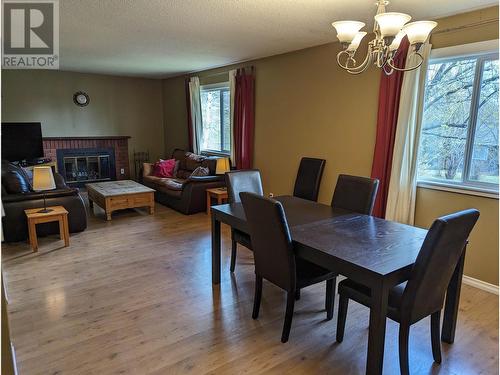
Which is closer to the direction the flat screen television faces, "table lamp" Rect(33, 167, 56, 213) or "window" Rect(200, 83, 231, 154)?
the table lamp

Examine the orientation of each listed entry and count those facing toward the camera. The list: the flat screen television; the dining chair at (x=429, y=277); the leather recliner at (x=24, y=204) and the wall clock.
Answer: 2

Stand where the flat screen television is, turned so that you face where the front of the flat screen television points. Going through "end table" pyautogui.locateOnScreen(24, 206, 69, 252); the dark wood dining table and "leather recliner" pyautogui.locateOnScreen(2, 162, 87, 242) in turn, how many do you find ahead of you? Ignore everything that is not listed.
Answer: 3

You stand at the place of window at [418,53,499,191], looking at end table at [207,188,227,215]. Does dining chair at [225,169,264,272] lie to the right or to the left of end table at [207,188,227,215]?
left

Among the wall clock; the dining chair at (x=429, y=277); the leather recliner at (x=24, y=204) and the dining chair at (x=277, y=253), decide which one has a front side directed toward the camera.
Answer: the wall clock

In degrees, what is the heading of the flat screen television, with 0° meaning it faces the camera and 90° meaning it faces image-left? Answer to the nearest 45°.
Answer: approximately 0°

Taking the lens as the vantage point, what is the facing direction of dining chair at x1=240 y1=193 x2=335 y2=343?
facing away from the viewer and to the right of the viewer

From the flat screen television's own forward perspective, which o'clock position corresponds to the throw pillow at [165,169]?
The throw pillow is roughly at 10 o'clock from the flat screen television.

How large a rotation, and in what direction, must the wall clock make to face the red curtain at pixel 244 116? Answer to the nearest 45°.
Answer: approximately 45° to its left

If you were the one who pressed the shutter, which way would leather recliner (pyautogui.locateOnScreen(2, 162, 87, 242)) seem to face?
facing away from the viewer and to the right of the viewer

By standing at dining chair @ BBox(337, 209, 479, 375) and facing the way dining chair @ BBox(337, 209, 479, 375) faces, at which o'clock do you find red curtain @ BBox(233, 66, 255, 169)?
The red curtain is roughly at 12 o'clock from the dining chair.

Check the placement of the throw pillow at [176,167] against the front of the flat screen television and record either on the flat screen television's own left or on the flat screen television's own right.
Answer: on the flat screen television's own left
